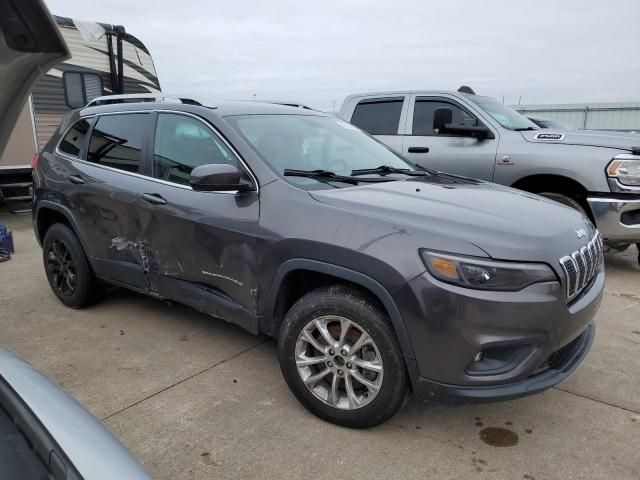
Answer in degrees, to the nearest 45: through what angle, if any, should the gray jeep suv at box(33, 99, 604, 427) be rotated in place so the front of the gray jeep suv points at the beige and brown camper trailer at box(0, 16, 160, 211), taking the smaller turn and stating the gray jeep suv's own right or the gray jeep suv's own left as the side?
approximately 180°

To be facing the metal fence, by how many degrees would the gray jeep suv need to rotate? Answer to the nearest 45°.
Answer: approximately 90° to its left

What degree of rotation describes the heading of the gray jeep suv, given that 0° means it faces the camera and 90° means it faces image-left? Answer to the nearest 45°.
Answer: approximately 315°
